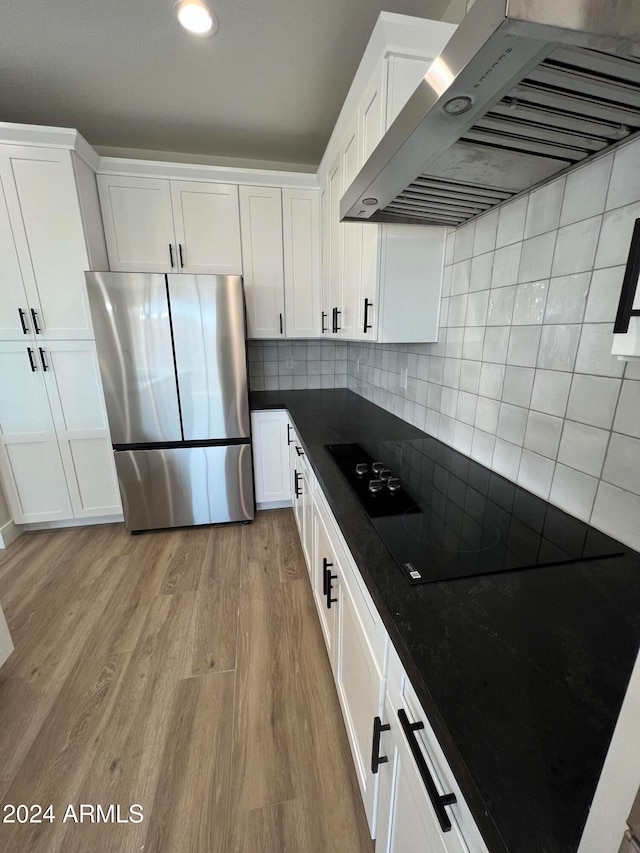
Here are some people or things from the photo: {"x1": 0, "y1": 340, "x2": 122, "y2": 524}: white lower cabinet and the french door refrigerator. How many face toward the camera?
2

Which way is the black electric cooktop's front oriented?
to the viewer's left

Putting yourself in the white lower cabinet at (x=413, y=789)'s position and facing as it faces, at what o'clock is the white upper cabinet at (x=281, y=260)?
The white upper cabinet is roughly at 2 o'clock from the white lower cabinet.

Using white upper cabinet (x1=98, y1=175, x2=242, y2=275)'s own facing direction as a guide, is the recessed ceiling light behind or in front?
in front

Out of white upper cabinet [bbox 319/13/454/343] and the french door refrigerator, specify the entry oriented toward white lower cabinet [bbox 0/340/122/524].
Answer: the white upper cabinet

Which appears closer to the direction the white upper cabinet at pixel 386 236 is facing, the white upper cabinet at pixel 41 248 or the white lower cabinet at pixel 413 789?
the white upper cabinet

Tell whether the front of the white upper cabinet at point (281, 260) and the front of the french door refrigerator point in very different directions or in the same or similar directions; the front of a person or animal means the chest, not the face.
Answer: same or similar directions

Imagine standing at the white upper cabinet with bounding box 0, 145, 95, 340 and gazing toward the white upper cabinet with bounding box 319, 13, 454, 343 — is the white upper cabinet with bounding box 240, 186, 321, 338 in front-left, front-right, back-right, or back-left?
front-left

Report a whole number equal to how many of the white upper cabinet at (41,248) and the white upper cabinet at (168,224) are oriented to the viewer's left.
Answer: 0

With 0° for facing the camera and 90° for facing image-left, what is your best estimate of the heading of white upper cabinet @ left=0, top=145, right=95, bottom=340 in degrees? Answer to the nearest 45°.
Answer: approximately 0°

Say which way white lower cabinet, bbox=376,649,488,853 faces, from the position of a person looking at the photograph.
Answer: facing to the left of the viewer

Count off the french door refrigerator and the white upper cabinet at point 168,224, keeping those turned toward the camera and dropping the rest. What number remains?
2

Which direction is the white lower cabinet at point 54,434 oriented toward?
toward the camera

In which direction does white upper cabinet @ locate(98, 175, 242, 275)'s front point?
toward the camera

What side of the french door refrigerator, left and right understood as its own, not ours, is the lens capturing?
front
